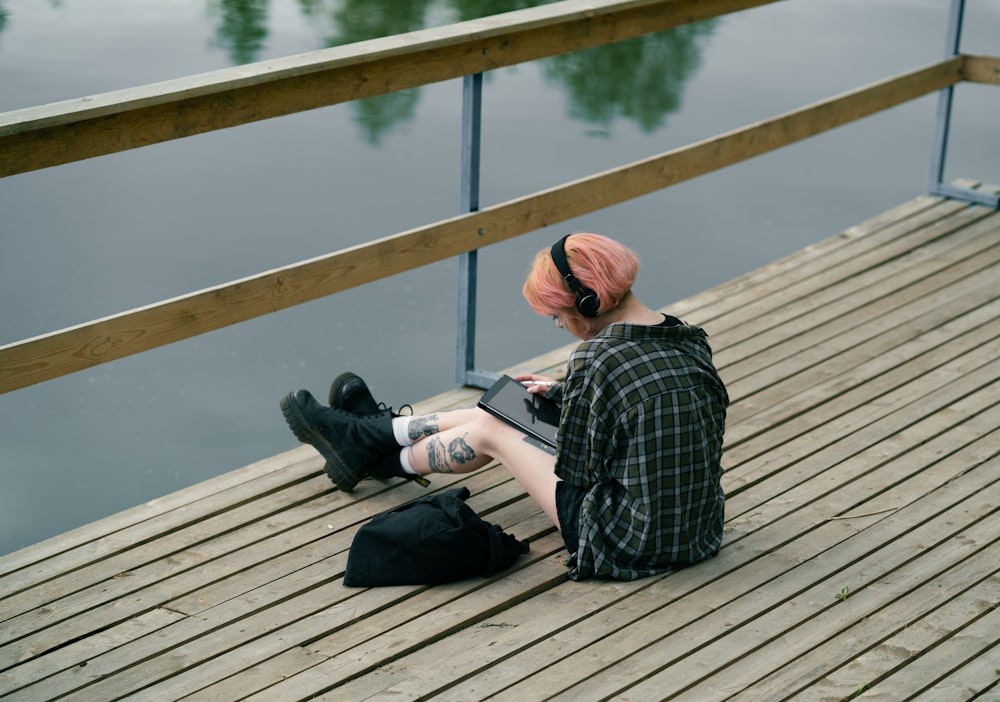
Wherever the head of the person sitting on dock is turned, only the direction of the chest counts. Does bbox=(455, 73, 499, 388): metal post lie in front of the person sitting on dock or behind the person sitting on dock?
in front

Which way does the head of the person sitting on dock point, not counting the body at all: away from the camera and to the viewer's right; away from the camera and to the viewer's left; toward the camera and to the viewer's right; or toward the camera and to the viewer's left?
away from the camera and to the viewer's left

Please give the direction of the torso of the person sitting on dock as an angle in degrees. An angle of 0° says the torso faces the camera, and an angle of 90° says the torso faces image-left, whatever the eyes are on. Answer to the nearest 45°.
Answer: approximately 135°
